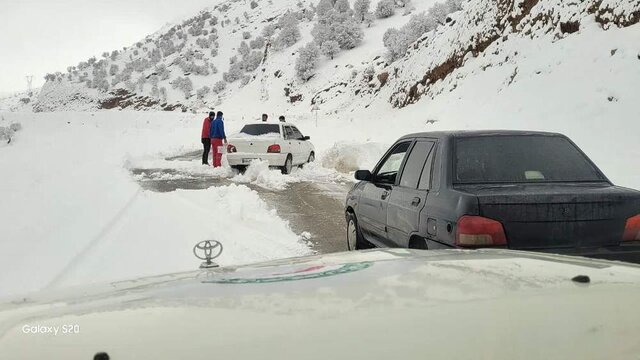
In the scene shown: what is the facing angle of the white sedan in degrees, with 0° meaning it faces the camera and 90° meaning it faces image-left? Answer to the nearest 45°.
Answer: approximately 225°

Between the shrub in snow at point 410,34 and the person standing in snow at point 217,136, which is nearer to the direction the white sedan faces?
the shrub in snow

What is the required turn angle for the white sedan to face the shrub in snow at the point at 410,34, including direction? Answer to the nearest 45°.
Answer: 0° — it already faces it

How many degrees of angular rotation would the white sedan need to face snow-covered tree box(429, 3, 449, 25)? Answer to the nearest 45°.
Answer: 0° — it already faces it

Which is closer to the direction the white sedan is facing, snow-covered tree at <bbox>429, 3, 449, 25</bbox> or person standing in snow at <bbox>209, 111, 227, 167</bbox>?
the snow-covered tree

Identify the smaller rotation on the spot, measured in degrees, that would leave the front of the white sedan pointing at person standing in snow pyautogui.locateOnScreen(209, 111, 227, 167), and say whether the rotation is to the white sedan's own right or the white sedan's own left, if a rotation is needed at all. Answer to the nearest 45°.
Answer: approximately 90° to the white sedan's own left
